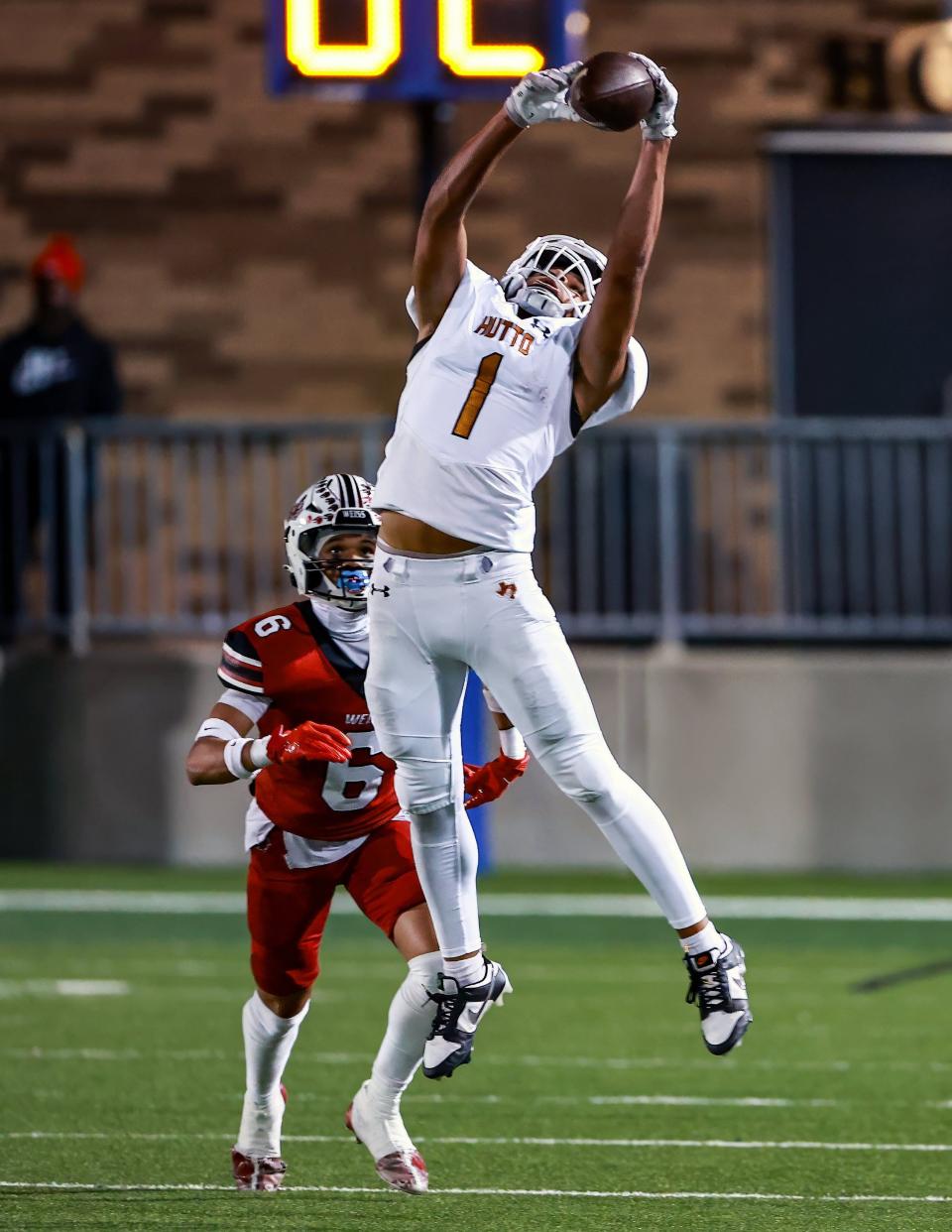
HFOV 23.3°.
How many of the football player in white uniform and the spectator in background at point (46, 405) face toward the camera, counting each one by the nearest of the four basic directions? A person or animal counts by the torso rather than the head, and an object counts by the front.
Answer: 2

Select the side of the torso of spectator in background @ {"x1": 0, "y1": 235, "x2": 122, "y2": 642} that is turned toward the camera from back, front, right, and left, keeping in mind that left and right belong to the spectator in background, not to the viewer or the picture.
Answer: front

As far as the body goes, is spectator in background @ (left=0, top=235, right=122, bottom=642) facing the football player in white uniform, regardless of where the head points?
yes

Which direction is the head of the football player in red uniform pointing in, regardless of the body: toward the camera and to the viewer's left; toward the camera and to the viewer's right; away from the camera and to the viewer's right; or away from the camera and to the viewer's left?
toward the camera and to the viewer's right

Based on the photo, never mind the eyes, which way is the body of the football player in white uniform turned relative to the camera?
toward the camera

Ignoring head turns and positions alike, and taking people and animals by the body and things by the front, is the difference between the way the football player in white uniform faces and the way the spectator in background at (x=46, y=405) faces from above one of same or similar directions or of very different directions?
same or similar directions

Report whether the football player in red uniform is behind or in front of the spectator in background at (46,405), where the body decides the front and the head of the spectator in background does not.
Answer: in front

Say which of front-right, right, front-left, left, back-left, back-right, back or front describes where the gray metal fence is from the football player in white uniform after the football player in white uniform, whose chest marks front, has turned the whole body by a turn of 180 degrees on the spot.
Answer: front
